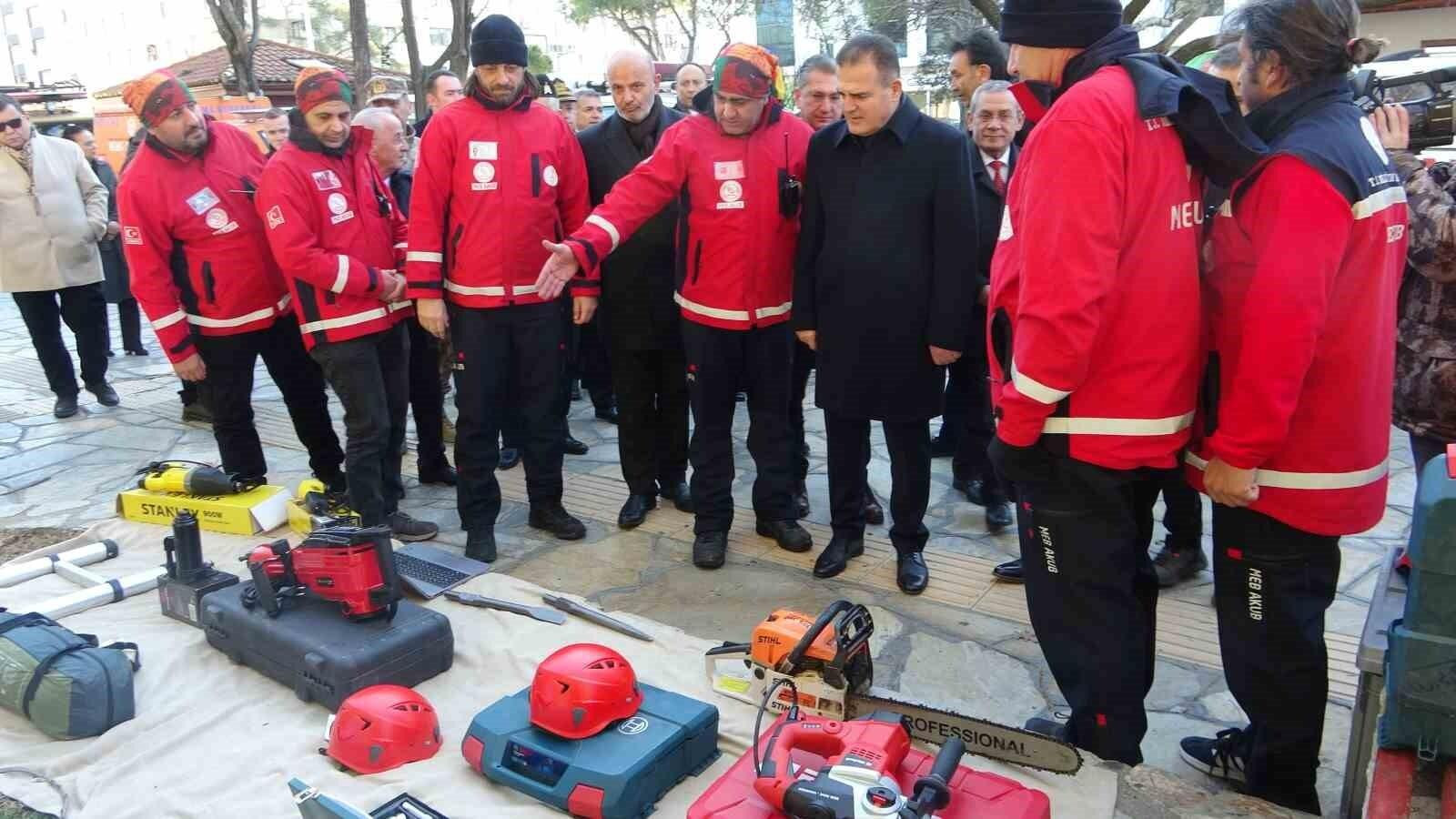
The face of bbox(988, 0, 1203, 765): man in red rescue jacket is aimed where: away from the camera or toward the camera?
away from the camera

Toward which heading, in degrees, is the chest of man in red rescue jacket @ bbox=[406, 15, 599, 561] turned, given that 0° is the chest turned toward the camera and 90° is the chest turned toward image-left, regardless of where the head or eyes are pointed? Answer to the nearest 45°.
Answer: approximately 0°

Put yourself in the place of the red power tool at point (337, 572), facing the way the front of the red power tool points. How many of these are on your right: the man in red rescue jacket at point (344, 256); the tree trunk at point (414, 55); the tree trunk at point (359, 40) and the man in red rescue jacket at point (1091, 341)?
3

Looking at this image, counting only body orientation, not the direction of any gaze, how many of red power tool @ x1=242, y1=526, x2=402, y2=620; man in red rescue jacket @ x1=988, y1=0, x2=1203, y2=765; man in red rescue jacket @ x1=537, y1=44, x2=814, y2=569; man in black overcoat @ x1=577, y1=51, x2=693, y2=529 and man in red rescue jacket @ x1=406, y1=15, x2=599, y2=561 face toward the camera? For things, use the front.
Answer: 3

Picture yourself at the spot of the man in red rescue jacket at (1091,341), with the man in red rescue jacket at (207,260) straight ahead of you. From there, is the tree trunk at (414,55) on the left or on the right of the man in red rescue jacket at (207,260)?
right

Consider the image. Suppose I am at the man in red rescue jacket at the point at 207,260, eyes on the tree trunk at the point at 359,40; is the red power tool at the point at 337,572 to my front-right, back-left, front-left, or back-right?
back-right

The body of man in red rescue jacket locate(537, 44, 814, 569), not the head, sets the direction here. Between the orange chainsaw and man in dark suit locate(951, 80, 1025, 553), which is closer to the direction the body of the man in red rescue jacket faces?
the orange chainsaw

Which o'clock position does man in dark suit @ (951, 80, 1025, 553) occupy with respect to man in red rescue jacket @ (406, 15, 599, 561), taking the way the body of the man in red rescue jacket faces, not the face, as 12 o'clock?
The man in dark suit is roughly at 9 o'clock from the man in red rescue jacket.

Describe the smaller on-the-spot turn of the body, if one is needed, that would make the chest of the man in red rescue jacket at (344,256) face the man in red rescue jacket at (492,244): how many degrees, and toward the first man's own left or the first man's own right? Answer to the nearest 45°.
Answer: approximately 45° to the first man's own left

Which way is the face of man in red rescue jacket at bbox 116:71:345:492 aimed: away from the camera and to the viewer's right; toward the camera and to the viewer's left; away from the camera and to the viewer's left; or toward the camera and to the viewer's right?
toward the camera and to the viewer's right

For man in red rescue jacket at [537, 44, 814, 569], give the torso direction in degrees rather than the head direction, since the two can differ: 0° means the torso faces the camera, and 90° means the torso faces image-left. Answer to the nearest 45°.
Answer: approximately 0°

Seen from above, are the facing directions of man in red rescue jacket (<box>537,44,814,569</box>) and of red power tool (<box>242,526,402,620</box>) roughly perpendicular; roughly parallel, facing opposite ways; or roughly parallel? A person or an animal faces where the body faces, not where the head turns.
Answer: roughly perpendicular

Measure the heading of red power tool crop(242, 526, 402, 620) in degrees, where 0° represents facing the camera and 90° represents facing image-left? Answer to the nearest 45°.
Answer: approximately 90°
